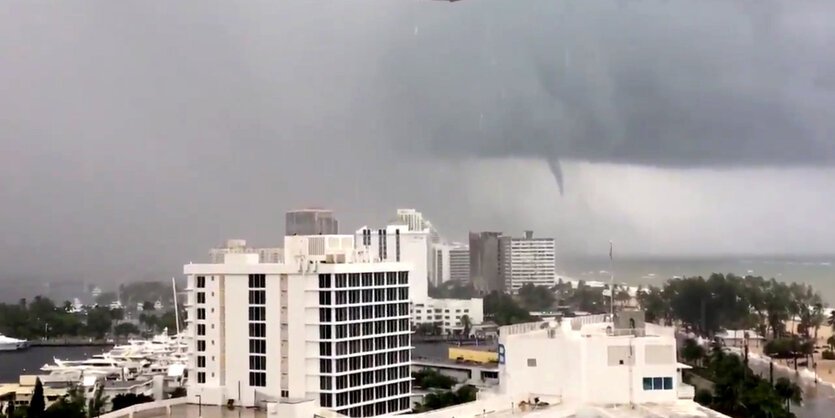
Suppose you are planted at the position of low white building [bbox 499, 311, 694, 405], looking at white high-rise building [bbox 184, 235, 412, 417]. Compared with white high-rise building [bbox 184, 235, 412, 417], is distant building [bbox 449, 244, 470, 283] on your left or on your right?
right
